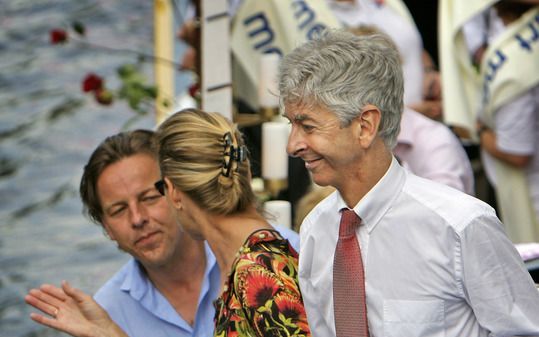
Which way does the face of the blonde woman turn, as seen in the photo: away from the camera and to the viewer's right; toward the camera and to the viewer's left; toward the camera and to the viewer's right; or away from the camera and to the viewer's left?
away from the camera and to the viewer's left

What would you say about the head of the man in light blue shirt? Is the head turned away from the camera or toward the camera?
toward the camera

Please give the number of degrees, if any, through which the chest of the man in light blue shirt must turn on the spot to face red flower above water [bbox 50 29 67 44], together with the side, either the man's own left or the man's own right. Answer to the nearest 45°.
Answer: approximately 180°

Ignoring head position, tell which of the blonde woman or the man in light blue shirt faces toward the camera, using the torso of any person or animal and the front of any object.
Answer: the man in light blue shirt

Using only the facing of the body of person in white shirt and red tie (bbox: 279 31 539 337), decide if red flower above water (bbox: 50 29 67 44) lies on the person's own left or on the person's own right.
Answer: on the person's own right

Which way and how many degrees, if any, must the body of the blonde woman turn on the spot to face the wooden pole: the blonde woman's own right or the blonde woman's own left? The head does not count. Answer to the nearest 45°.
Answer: approximately 45° to the blonde woman's own right

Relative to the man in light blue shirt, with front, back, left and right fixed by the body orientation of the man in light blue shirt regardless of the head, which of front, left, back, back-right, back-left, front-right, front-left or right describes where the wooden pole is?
back

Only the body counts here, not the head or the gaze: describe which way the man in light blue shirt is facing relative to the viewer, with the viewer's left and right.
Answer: facing the viewer

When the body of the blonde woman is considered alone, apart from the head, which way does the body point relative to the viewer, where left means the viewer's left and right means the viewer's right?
facing away from the viewer and to the left of the viewer
